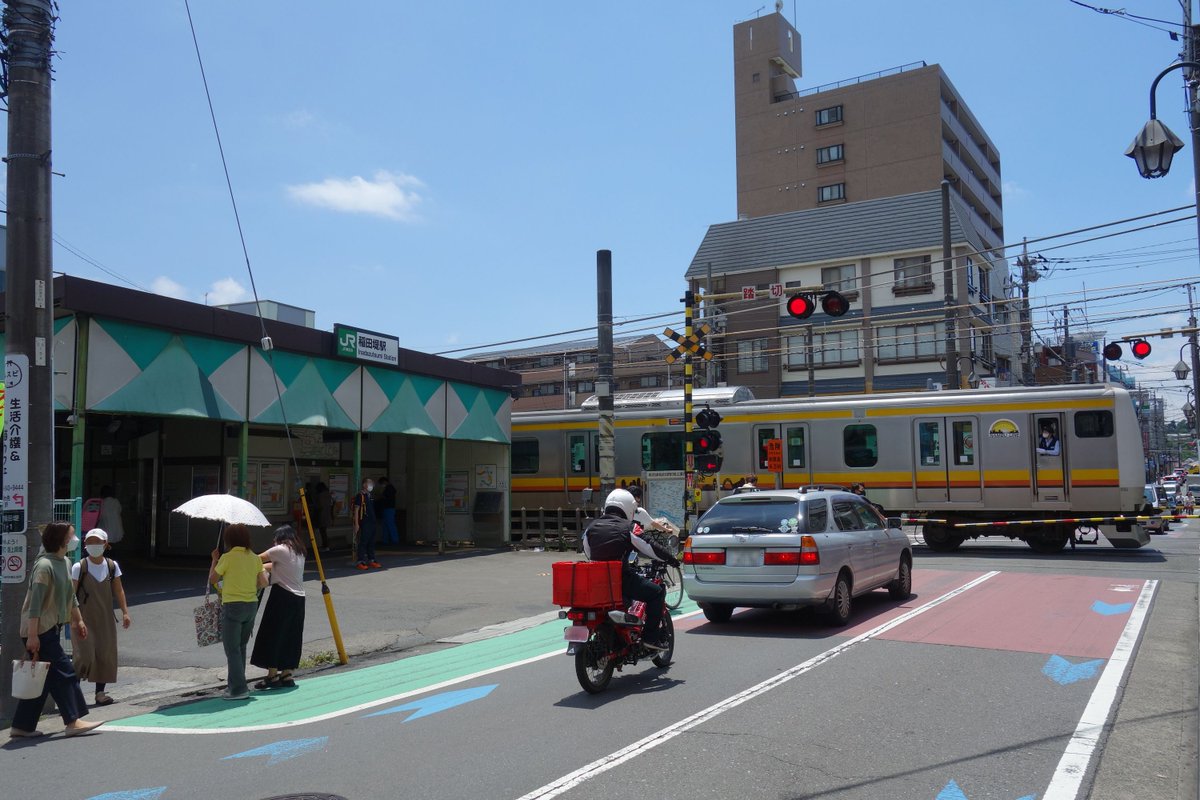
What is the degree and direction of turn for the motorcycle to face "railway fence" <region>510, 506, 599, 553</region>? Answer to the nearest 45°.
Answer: approximately 45° to its left

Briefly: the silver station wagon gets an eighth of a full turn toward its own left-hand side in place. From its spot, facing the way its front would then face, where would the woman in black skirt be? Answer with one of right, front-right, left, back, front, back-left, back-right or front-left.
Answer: back-left

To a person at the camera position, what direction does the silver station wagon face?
facing away from the viewer and to the right of the viewer

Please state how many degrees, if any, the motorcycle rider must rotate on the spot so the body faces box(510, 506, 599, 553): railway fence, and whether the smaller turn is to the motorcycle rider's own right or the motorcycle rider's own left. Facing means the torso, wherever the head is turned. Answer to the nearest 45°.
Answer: approximately 45° to the motorcycle rider's own left

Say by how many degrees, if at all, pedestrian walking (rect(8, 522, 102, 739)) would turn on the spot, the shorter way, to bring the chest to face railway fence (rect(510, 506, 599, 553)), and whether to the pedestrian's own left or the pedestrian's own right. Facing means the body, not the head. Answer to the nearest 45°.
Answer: approximately 45° to the pedestrian's own left

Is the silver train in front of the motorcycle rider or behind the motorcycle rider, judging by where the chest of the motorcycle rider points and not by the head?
in front

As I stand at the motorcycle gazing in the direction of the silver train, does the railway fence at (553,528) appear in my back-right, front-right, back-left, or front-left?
front-left

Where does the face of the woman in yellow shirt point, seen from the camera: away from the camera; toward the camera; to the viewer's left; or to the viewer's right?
away from the camera

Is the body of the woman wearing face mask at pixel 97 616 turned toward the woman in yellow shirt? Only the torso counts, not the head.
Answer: no

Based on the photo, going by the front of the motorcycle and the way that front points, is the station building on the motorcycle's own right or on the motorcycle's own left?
on the motorcycle's own left

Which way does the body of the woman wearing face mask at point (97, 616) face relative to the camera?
toward the camera

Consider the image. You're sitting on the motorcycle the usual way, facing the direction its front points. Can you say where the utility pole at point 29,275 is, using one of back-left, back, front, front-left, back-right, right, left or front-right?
back-left

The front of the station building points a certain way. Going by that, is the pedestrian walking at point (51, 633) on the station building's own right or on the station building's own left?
on the station building's own right

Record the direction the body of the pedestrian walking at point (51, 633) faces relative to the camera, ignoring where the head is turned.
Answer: to the viewer's right

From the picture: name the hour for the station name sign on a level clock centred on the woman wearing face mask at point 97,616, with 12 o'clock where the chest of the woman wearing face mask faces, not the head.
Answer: The station name sign is roughly at 7 o'clock from the woman wearing face mask.

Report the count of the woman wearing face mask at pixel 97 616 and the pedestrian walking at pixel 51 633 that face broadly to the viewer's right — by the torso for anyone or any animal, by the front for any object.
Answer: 1

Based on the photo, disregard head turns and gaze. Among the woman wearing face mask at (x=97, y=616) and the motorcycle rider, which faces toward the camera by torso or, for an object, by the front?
the woman wearing face mask

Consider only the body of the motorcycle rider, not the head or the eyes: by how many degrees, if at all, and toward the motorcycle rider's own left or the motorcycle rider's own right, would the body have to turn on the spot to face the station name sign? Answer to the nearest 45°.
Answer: approximately 90° to the motorcycle rider's own left

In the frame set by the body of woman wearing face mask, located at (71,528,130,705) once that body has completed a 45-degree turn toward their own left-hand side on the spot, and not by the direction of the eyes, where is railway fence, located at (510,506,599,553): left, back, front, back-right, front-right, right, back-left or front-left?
left

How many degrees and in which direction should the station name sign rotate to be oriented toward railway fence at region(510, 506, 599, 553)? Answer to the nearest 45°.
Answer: approximately 90° to its left
